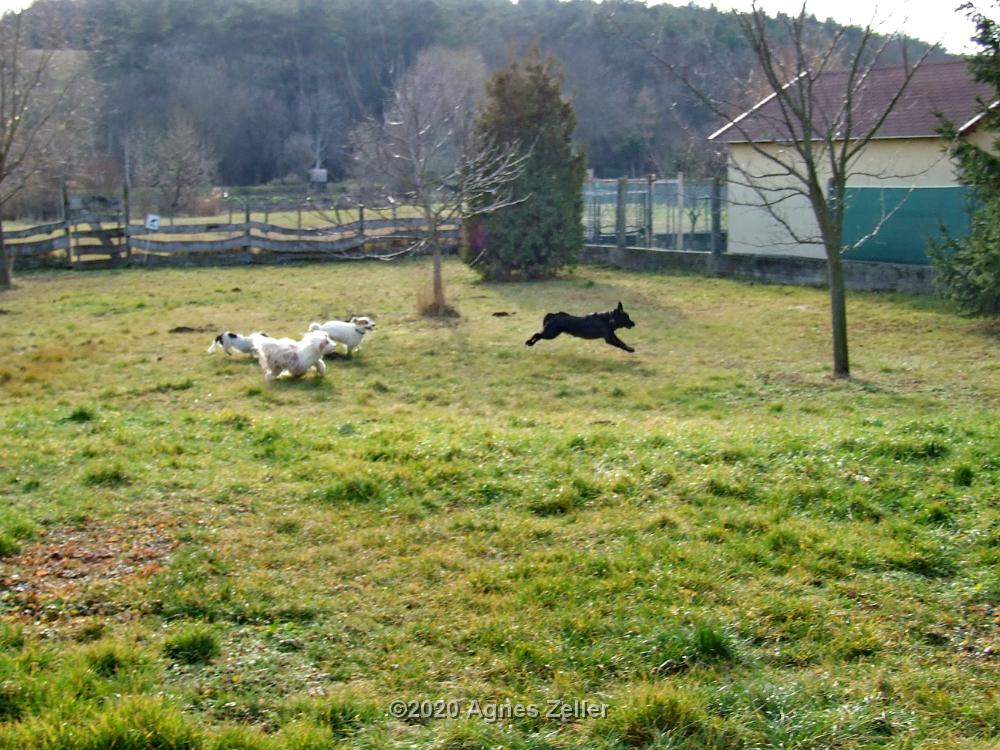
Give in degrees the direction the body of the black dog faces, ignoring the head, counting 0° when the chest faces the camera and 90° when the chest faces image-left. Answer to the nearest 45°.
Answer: approximately 270°

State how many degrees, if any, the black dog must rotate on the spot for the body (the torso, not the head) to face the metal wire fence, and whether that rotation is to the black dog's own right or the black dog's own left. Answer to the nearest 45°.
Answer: approximately 90° to the black dog's own left

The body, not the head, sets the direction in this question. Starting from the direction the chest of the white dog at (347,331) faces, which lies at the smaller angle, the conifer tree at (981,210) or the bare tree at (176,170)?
the conifer tree

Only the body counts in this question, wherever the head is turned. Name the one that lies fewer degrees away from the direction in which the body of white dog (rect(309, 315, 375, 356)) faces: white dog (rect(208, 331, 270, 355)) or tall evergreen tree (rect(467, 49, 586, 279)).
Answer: the tall evergreen tree

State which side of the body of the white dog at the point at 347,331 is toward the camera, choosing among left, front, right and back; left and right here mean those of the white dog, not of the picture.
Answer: right

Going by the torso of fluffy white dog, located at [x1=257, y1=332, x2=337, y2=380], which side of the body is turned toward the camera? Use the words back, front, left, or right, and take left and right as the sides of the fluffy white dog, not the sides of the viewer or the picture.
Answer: right

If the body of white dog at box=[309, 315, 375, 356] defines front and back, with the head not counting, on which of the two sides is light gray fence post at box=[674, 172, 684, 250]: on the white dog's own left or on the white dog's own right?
on the white dog's own left

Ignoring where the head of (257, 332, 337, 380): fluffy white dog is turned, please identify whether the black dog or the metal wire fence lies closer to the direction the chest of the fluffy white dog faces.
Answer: the black dog

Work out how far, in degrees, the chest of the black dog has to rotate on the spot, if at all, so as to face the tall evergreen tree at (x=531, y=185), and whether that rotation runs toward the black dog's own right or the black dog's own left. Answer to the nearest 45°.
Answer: approximately 90° to the black dog's own left

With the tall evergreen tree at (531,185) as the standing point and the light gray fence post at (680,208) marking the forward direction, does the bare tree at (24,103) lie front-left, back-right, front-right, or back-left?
back-left

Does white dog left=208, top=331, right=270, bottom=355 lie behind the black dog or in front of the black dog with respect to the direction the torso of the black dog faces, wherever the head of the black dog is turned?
behind

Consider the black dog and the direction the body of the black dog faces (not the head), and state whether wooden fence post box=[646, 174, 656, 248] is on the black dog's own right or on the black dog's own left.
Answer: on the black dog's own left

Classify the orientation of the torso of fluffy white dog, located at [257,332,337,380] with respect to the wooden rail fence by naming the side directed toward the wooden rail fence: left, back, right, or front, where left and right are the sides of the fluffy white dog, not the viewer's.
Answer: left
